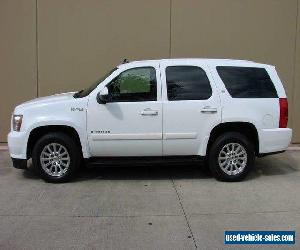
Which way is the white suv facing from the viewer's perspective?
to the viewer's left
